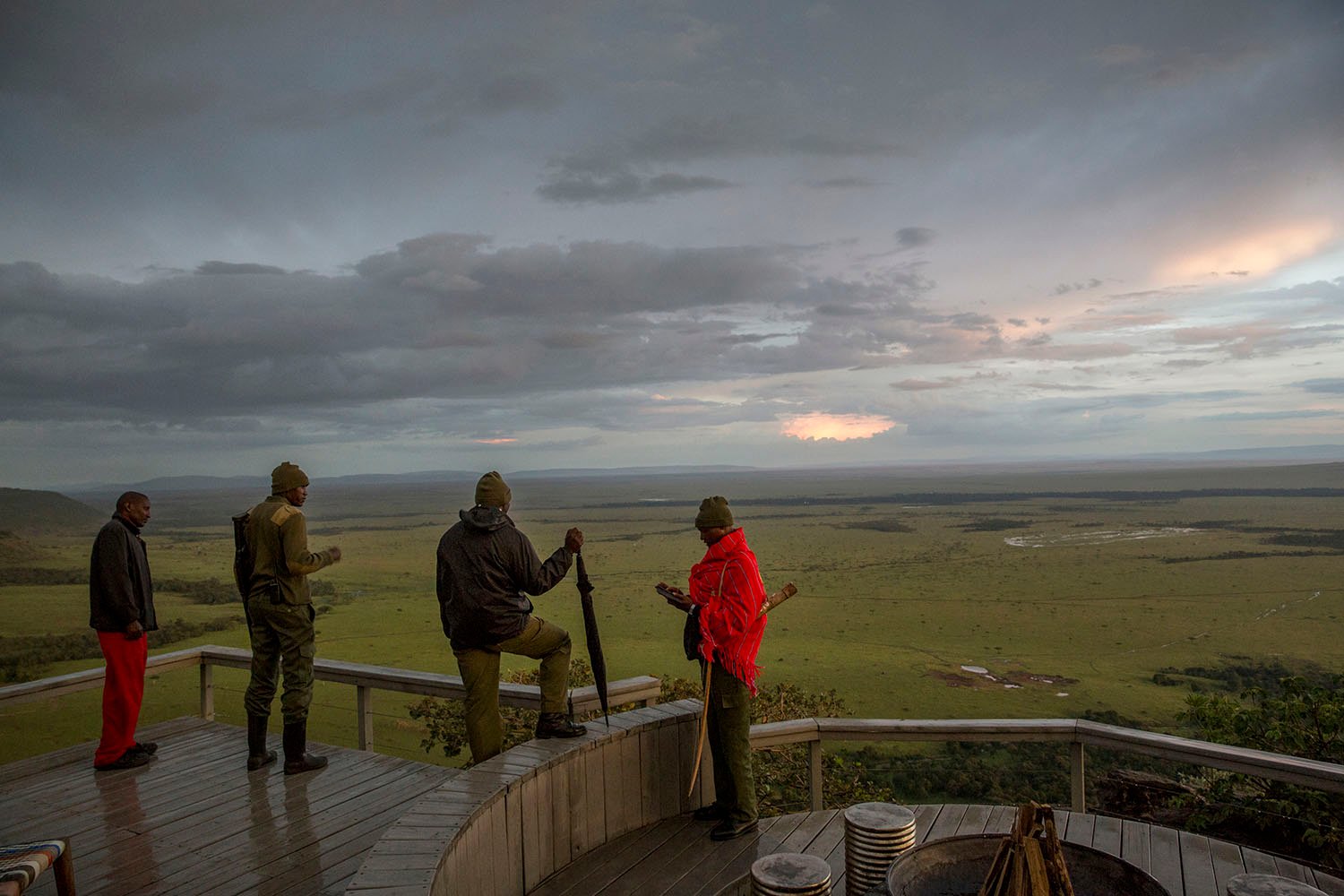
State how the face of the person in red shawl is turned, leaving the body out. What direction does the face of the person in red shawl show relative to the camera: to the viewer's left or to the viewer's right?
to the viewer's left

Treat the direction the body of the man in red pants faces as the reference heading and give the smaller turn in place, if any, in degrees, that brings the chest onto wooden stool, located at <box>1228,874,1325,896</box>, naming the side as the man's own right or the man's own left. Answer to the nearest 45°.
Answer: approximately 45° to the man's own right

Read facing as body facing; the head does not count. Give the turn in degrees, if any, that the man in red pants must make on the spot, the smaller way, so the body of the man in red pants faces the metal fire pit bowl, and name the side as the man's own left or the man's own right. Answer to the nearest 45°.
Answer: approximately 45° to the man's own right

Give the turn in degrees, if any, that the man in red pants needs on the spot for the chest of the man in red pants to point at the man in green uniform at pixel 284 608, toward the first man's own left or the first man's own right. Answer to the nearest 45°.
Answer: approximately 45° to the first man's own right

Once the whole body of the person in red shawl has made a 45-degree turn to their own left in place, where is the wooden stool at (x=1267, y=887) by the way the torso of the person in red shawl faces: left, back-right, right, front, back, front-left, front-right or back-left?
left

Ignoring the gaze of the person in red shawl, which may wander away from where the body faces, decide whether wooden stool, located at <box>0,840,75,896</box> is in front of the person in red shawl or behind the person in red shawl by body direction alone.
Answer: in front

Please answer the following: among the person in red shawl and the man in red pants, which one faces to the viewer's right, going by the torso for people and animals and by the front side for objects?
the man in red pants

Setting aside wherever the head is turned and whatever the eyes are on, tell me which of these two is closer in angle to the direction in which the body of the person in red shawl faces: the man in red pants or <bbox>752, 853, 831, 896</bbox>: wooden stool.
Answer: the man in red pants

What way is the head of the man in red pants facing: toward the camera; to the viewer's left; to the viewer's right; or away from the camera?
to the viewer's right

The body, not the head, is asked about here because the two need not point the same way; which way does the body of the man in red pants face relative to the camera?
to the viewer's right

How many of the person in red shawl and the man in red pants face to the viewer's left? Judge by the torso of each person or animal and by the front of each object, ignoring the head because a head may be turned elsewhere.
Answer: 1

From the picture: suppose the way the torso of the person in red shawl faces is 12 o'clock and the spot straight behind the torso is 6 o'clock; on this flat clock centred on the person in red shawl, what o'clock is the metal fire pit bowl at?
The metal fire pit bowl is roughly at 8 o'clock from the person in red shawl.

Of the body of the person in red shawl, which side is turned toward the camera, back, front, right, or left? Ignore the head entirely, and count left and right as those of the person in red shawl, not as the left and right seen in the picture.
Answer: left

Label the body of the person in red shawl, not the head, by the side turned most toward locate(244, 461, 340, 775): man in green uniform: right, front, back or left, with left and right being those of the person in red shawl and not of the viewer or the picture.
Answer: front

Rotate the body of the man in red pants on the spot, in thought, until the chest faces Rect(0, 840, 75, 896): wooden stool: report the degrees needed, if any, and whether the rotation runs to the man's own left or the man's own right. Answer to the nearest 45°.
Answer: approximately 90° to the man's own right

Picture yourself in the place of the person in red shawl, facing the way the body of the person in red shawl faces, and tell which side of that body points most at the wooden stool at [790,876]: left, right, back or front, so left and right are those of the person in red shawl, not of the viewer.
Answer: left
